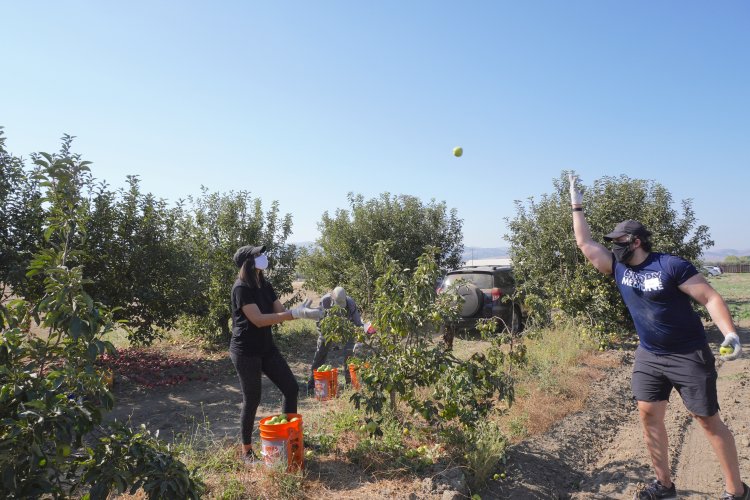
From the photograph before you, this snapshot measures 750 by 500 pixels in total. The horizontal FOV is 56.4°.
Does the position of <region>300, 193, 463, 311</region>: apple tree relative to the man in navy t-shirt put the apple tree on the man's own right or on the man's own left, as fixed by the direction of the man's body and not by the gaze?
on the man's own right

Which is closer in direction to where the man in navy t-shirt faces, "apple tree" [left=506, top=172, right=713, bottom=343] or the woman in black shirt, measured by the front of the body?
the woman in black shirt

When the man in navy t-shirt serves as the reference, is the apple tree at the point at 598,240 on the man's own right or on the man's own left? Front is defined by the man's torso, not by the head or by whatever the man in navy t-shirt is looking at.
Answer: on the man's own right

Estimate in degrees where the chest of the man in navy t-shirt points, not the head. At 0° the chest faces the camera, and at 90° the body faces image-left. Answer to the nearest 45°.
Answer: approximately 45°

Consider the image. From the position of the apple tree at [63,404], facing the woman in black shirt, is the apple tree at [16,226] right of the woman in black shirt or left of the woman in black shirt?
left

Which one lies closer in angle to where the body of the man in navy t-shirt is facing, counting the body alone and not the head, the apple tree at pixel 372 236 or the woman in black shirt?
the woman in black shirt

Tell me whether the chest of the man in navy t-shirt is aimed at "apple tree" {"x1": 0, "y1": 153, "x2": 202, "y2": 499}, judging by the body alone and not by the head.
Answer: yes
